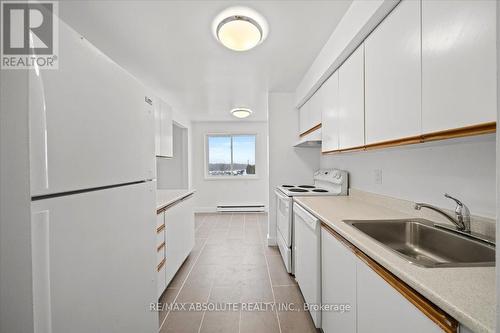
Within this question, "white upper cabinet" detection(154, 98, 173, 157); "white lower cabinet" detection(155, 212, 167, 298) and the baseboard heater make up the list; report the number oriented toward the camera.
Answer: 1

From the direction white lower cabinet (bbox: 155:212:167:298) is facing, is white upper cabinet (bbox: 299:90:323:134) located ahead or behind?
ahead

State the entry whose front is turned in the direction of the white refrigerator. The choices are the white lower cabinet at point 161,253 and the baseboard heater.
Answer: the baseboard heater

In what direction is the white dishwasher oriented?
to the viewer's left

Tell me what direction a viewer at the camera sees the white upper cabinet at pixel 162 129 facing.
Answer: facing to the right of the viewer

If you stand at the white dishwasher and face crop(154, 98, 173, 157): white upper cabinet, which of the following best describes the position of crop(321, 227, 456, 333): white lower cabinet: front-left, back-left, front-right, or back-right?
back-left

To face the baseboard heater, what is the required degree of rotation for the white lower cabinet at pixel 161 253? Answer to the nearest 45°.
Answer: approximately 45° to its left

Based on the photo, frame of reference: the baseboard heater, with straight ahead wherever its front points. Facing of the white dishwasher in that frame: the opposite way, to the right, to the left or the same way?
to the right

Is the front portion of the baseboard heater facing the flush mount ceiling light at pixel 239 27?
yes

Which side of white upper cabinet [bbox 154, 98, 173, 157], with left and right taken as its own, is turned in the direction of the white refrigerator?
right

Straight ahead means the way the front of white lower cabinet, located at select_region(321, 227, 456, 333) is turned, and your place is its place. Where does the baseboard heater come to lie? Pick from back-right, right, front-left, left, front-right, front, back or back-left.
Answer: right

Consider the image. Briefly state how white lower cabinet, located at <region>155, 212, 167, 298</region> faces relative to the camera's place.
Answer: facing to the right of the viewer
